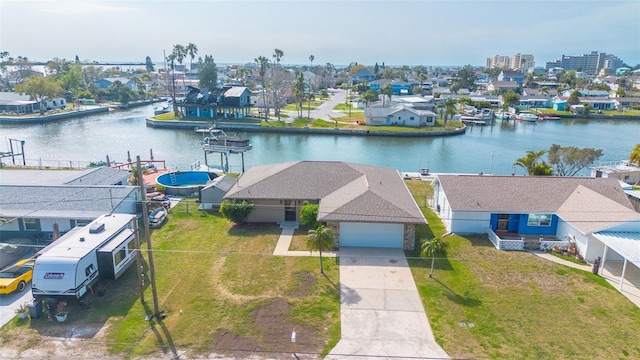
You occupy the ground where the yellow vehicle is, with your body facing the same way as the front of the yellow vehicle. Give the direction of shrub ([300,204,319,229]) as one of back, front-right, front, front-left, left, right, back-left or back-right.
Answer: front-right

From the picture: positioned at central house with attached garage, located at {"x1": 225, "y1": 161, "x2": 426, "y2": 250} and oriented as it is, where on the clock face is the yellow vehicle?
The yellow vehicle is roughly at 2 o'clock from the central house with attached garage.

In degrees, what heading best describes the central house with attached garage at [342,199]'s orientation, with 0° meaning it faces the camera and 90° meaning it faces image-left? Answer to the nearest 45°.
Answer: approximately 0°

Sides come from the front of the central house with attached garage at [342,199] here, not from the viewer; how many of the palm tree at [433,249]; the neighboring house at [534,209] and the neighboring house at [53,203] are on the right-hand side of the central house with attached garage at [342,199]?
1

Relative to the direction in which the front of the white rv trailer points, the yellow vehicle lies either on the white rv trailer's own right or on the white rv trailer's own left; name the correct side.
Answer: on the white rv trailer's own right

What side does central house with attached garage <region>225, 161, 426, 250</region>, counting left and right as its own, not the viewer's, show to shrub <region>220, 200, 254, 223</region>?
right

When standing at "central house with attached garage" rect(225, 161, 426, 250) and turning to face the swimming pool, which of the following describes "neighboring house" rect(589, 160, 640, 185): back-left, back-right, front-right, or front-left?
back-right

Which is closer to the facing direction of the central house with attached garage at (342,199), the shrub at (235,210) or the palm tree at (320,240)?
the palm tree
